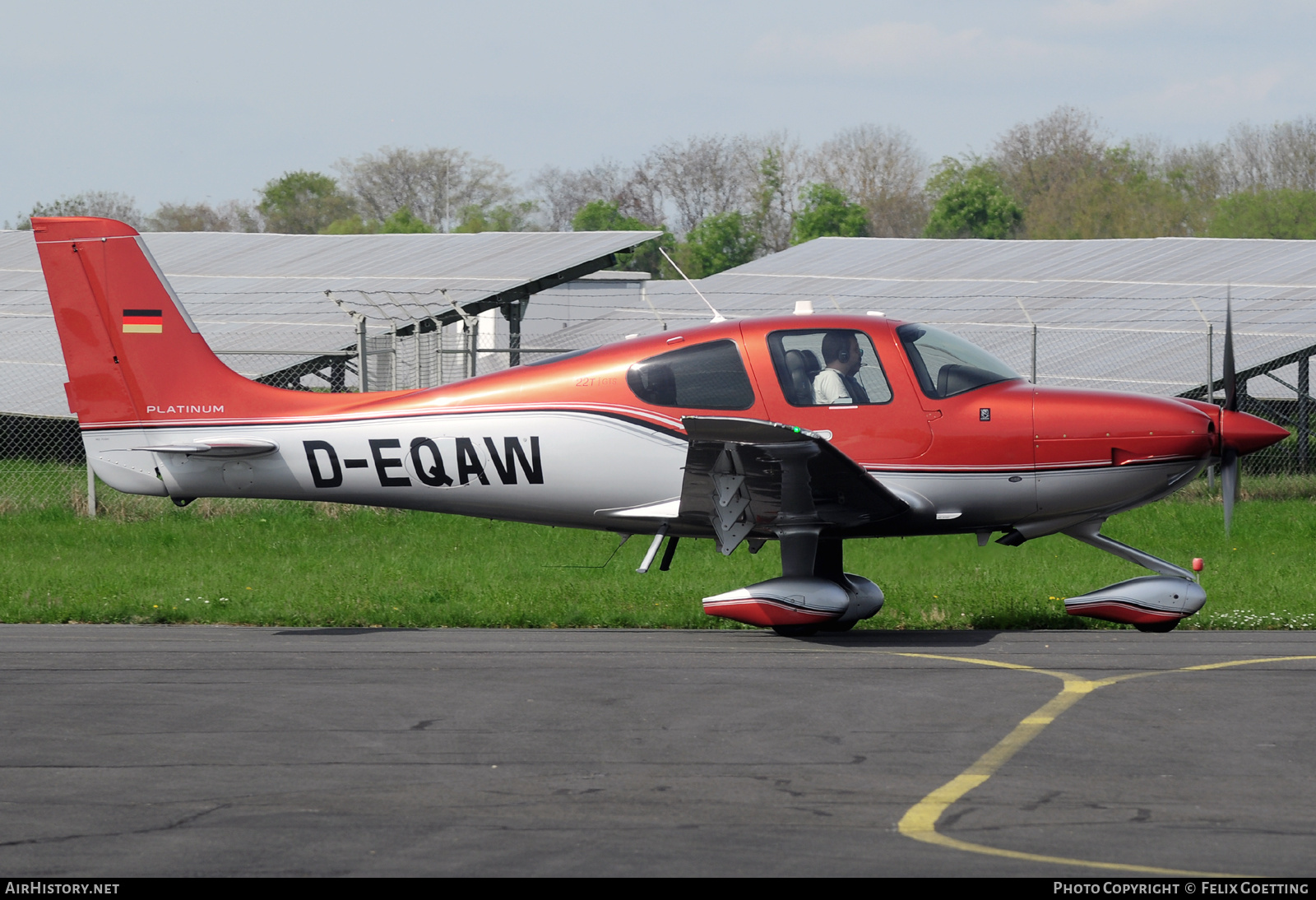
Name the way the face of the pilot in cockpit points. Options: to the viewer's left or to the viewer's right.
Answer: to the viewer's right

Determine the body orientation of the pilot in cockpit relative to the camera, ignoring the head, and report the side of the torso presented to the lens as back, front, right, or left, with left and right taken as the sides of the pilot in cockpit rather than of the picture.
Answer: right

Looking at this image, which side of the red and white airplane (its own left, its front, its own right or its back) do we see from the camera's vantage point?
right

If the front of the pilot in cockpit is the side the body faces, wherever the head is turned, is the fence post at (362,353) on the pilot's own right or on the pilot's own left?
on the pilot's own left

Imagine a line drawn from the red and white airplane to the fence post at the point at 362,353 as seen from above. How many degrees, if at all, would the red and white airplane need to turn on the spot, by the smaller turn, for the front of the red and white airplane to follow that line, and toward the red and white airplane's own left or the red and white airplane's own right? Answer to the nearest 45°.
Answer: approximately 135° to the red and white airplane's own left

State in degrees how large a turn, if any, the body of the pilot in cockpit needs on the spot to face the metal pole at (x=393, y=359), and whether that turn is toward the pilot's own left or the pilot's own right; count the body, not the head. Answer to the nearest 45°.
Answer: approximately 135° to the pilot's own left

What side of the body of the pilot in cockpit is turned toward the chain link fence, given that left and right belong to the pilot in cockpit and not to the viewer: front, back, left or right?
left
